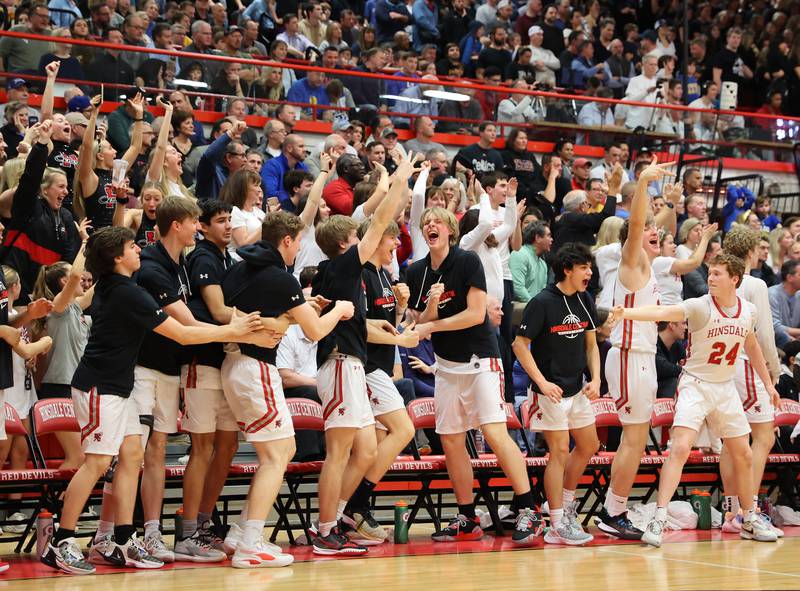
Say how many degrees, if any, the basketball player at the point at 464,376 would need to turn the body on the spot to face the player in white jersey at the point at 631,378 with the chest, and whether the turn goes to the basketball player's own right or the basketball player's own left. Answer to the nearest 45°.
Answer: approximately 135° to the basketball player's own left

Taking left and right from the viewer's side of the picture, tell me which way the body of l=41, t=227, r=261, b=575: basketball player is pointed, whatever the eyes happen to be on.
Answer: facing to the right of the viewer

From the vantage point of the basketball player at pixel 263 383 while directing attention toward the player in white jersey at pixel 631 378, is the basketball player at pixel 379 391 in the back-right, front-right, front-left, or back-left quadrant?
front-left

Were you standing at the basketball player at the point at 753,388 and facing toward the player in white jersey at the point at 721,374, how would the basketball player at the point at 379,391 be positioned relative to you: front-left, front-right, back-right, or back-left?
front-right

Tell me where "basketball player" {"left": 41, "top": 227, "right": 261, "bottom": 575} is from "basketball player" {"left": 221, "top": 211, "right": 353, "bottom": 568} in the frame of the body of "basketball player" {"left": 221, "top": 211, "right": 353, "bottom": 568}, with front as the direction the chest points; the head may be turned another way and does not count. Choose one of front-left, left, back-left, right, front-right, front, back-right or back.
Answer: back

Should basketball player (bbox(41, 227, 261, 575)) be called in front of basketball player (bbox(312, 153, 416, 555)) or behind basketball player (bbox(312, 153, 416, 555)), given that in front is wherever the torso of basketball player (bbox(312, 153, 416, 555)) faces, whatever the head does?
behind

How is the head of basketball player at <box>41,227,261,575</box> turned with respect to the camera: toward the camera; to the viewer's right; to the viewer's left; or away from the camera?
to the viewer's right

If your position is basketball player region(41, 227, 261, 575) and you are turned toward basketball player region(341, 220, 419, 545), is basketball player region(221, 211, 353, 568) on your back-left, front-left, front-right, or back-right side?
front-right

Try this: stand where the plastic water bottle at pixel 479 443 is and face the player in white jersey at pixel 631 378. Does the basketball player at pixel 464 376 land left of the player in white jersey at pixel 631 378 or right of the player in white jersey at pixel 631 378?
right

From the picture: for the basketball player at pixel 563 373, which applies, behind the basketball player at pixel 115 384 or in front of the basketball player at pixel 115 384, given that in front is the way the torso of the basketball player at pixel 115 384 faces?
in front
